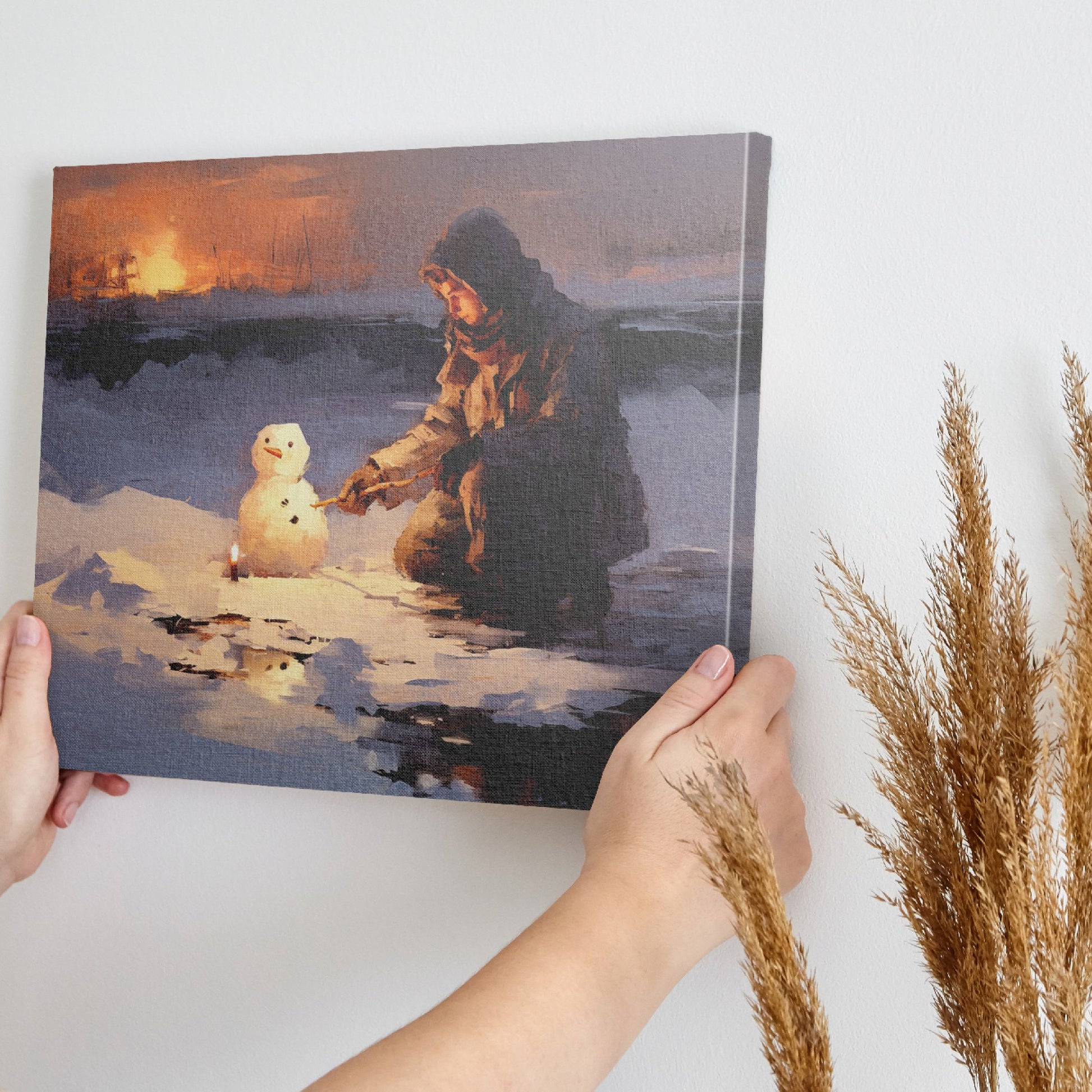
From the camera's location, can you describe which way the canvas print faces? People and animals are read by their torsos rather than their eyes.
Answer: facing the viewer and to the left of the viewer
